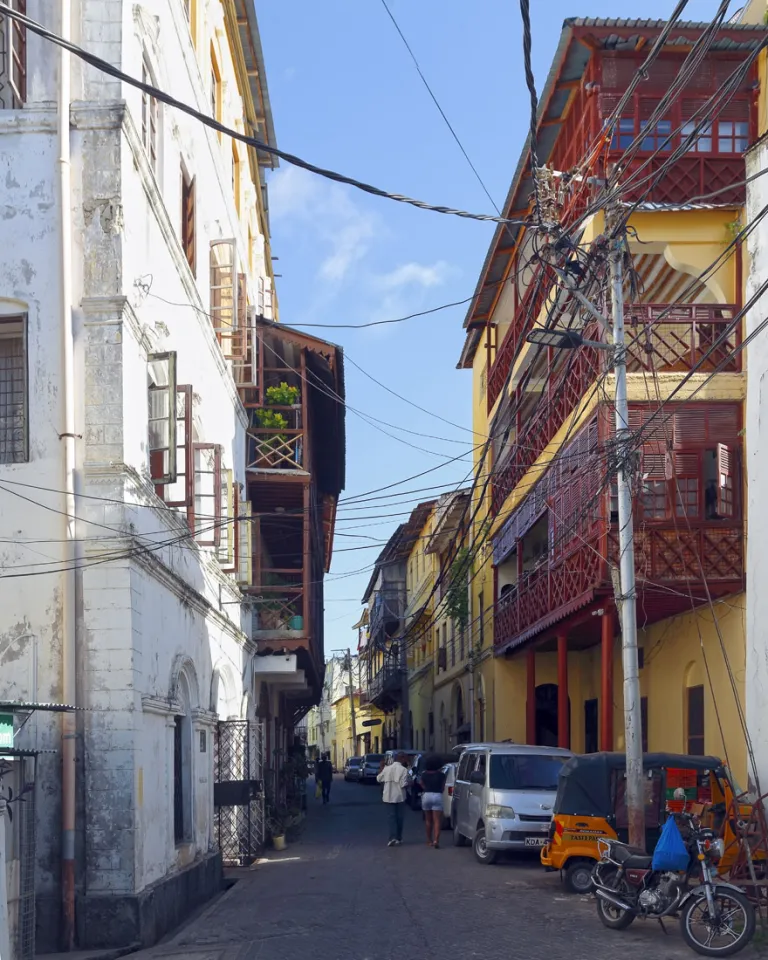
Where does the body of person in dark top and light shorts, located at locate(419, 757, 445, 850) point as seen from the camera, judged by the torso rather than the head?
away from the camera

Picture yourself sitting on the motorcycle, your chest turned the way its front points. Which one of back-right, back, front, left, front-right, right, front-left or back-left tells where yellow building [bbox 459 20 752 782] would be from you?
back-left

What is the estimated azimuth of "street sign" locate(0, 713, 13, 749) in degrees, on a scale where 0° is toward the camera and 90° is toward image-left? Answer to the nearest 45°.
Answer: approximately 0°
